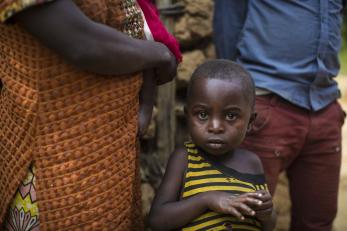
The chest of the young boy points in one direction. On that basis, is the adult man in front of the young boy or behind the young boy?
behind

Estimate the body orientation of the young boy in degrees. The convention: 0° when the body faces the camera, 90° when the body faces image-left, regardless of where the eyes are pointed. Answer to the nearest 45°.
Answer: approximately 0°

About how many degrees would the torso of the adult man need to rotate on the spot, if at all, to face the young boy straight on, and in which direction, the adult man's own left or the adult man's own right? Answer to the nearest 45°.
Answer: approximately 45° to the adult man's own right
